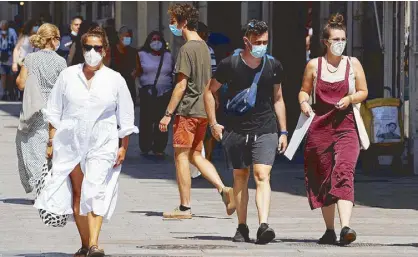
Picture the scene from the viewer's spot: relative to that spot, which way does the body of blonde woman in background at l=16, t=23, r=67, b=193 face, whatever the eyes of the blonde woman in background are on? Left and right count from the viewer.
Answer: facing away from the viewer

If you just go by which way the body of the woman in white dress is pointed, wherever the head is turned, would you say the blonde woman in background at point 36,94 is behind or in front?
behind

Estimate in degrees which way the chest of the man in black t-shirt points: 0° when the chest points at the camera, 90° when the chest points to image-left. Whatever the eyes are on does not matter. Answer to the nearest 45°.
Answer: approximately 0°

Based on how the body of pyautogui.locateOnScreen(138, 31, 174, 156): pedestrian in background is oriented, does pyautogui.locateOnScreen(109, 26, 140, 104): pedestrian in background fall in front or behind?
behind

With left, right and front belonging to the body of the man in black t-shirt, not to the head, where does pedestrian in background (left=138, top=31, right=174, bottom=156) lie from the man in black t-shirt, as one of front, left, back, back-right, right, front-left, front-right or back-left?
back
